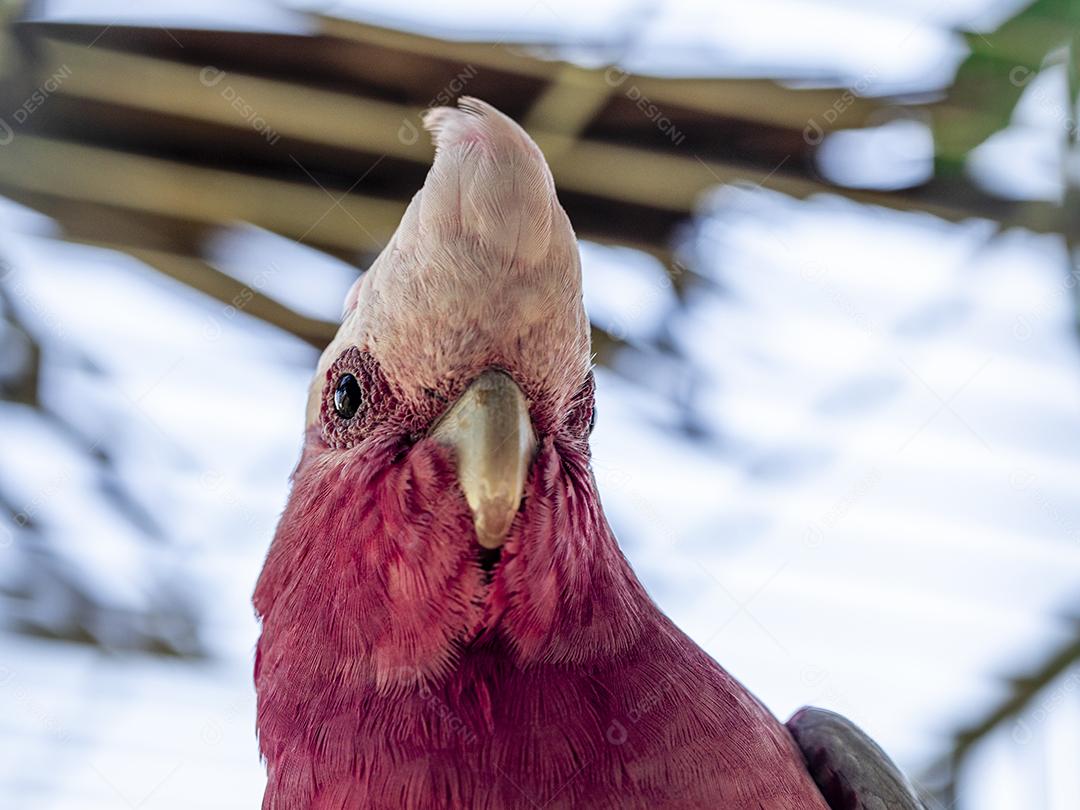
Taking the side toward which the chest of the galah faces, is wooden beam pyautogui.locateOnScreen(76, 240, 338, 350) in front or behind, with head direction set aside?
behind

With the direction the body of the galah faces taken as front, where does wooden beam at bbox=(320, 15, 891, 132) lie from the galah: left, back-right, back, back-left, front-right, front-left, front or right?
back

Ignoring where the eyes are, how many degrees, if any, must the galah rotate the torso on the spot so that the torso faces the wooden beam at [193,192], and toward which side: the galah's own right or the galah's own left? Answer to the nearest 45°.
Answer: approximately 135° to the galah's own right

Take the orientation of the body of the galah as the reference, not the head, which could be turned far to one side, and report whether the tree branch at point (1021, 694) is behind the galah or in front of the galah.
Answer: behind

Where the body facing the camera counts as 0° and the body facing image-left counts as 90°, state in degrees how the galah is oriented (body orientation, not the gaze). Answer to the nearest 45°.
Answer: approximately 0°
